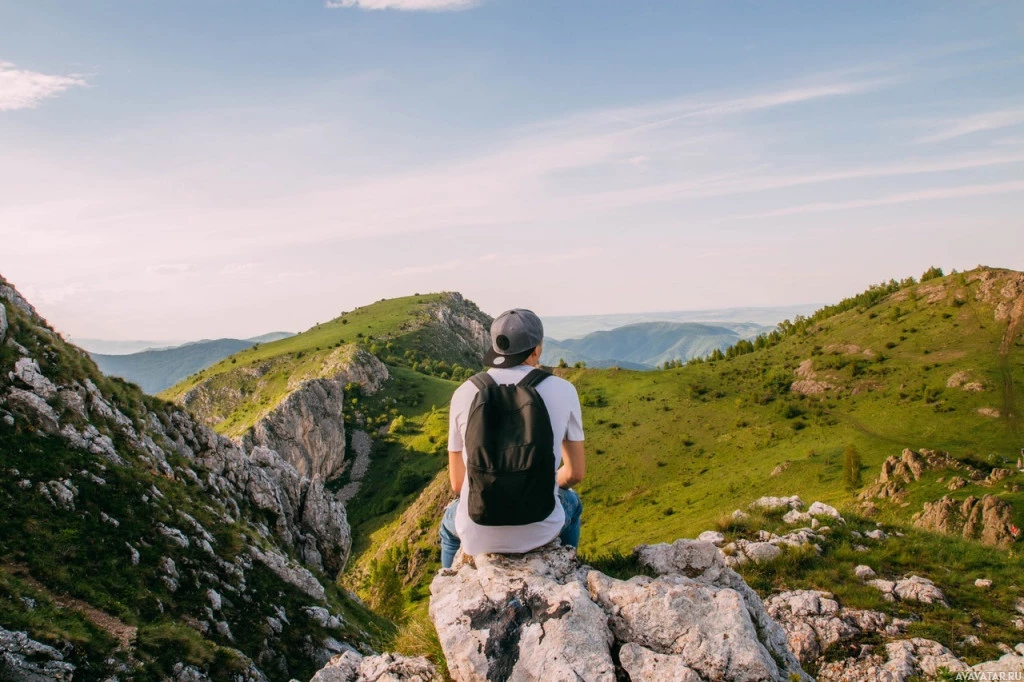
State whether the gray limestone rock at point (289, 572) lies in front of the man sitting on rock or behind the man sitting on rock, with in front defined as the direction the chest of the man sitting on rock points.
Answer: in front

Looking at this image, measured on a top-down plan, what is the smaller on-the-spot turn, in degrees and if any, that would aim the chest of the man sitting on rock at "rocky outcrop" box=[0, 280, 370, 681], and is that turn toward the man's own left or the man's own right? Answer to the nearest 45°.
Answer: approximately 45° to the man's own left

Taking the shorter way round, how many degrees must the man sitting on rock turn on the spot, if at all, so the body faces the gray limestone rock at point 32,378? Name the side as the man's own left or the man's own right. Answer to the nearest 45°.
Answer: approximately 45° to the man's own left

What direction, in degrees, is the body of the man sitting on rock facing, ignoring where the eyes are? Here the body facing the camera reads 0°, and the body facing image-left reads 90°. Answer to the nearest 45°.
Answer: approximately 180°

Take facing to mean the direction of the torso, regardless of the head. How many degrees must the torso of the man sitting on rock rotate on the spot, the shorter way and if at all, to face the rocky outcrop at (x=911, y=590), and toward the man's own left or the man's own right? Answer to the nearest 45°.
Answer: approximately 45° to the man's own right
